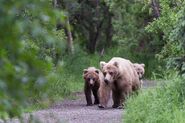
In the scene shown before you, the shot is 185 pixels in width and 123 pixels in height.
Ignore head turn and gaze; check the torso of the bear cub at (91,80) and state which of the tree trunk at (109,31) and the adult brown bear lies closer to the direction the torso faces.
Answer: the adult brown bear

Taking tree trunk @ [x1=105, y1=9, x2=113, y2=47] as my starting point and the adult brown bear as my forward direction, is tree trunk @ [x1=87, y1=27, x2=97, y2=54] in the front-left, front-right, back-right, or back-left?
front-right

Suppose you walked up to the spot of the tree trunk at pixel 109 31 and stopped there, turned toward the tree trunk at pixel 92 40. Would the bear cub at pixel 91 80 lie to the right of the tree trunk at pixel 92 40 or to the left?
left

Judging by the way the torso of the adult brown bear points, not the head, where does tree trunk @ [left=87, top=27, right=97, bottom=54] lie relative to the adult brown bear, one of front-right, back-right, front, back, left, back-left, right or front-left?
back-right

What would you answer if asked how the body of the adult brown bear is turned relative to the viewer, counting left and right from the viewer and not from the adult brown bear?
facing the viewer and to the left of the viewer

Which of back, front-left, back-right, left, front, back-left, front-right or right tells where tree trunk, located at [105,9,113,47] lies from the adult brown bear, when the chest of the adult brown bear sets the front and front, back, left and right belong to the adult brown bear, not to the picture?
back-right

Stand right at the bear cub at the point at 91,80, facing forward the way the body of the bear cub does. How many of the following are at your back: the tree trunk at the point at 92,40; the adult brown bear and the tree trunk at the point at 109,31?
2

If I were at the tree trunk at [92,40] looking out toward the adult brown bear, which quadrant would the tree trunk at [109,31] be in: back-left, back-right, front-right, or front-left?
back-left

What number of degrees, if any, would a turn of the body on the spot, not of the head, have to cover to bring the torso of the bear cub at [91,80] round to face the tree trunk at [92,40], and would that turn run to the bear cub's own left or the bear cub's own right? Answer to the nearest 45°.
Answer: approximately 180°

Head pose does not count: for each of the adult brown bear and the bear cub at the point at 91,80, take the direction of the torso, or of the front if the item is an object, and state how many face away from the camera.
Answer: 0

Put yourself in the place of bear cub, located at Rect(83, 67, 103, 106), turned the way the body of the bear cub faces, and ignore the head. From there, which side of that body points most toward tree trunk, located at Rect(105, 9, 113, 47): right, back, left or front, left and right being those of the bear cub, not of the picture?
back

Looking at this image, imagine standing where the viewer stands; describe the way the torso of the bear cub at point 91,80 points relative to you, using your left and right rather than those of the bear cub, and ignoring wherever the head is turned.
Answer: facing the viewer
